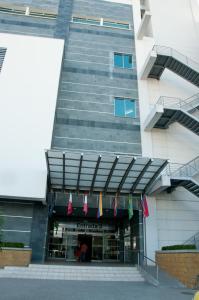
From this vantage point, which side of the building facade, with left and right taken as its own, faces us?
front
